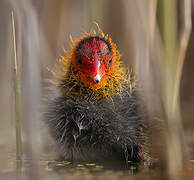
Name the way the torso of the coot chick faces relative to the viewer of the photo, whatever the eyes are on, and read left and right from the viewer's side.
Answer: facing the viewer
